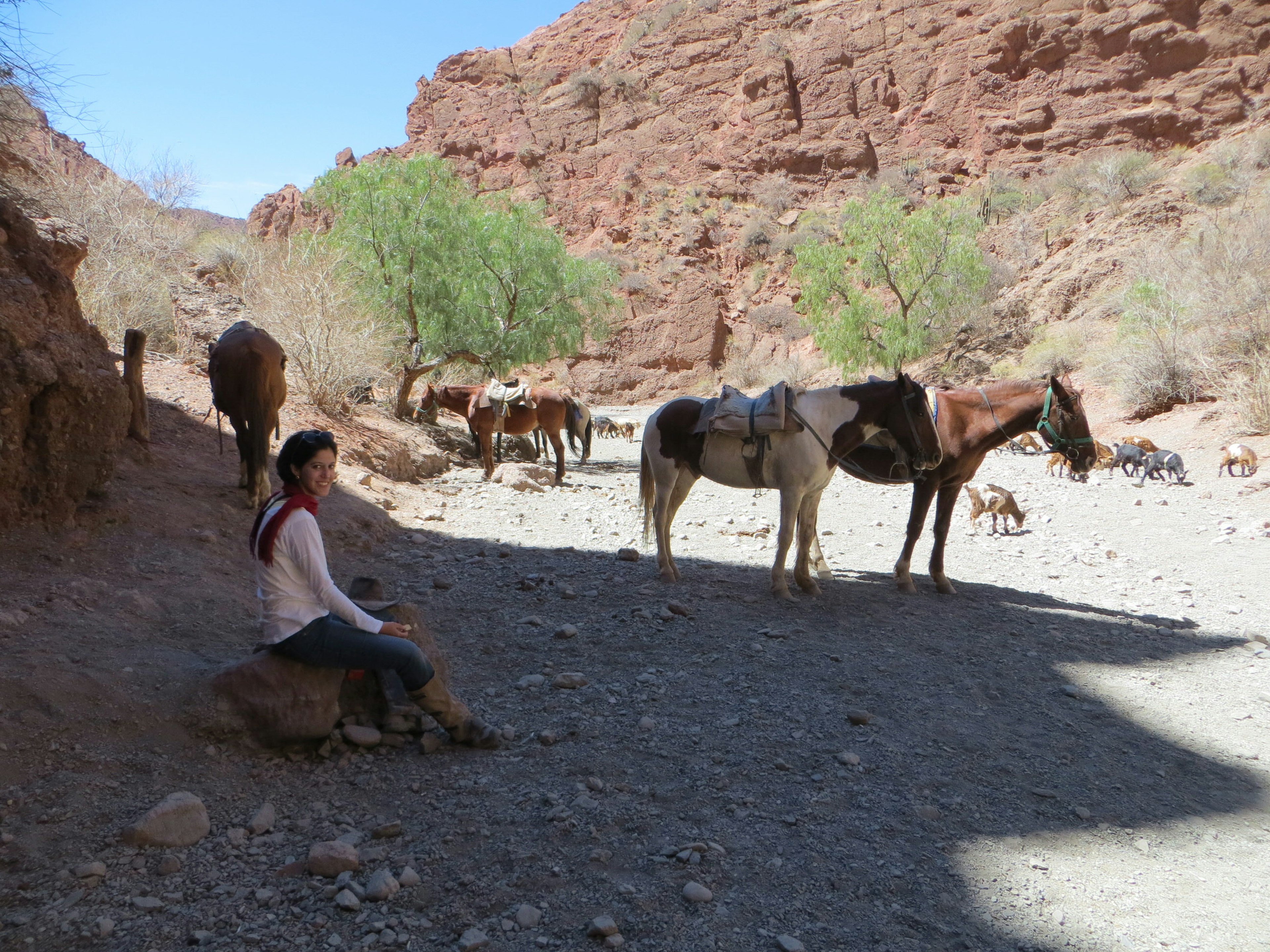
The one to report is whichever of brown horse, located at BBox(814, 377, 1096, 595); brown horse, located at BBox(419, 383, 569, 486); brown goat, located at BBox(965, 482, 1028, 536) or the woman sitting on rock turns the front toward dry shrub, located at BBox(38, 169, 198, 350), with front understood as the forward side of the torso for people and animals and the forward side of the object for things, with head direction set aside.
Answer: brown horse, located at BBox(419, 383, 569, 486)

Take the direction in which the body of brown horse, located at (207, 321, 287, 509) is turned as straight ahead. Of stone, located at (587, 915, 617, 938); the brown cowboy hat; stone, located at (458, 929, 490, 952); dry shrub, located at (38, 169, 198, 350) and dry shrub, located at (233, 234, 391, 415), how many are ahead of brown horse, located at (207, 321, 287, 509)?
2

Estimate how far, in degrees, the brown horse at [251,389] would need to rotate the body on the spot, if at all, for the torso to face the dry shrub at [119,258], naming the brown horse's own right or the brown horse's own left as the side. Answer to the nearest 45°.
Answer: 0° — it already faces it

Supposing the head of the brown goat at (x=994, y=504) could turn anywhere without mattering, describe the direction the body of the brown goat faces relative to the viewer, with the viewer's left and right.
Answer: facing to the right of the viewer

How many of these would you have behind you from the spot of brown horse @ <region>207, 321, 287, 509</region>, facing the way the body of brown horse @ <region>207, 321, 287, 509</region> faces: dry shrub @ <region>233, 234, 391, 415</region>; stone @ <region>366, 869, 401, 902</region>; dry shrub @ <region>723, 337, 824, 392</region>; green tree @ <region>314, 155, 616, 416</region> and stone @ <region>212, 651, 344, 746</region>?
2

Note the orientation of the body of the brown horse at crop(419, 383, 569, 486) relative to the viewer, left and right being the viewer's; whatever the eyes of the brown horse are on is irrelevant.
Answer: facing to the left of the viewer

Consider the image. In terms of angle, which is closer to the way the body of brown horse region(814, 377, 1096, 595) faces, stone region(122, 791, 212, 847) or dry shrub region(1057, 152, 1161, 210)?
the dry shrub

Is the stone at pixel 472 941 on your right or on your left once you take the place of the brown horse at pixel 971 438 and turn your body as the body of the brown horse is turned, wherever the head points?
on your right

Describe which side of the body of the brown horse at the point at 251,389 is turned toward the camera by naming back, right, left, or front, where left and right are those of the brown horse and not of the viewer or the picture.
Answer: back

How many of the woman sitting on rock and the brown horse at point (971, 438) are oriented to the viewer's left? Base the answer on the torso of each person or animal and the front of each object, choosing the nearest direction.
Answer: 0

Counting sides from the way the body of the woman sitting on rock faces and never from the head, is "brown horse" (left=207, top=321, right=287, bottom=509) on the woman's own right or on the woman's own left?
on the woman's own left

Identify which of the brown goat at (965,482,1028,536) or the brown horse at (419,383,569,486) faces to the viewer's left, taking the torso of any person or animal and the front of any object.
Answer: the brown horse

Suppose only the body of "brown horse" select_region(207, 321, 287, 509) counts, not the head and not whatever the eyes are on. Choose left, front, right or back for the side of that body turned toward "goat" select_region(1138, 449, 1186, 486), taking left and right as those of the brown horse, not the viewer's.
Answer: right

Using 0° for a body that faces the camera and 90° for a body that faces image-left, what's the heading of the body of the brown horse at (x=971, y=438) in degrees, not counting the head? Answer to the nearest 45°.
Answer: approximately 270°

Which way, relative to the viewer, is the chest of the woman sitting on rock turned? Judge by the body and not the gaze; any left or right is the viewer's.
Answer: facing to the right of the viewer

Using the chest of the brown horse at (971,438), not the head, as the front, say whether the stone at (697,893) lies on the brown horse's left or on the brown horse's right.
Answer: on the brown horse's right
